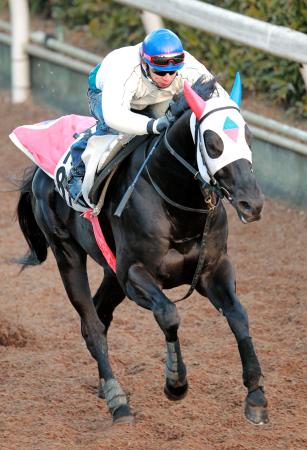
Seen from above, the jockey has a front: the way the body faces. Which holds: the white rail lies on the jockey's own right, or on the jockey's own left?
on the jockey's own left

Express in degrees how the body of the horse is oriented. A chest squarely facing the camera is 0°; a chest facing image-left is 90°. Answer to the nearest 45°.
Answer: approximately 315°

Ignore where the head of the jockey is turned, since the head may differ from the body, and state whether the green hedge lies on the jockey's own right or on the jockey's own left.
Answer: on the jockey's own left

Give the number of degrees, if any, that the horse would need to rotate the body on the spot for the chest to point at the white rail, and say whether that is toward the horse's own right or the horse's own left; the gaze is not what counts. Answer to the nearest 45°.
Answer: approximately 135° to the horse's own left
